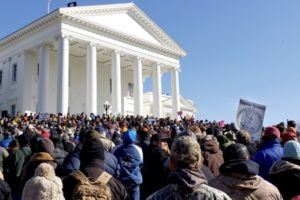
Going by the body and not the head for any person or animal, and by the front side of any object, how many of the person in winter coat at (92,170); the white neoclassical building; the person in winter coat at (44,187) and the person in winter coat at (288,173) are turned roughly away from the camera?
3

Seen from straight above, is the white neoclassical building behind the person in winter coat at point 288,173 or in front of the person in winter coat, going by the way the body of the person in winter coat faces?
in front

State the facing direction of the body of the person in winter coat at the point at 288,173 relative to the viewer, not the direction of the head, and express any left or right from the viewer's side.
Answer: facing away from the viewer

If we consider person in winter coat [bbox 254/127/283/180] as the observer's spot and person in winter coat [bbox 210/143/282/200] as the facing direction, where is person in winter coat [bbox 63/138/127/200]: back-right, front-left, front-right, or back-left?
front-right

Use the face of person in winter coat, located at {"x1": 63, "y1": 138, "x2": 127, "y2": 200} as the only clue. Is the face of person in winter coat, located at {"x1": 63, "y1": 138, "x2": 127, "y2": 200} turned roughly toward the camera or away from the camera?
away from the camera

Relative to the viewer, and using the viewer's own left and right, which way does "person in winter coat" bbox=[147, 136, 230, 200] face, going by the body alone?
facing away from the viewer

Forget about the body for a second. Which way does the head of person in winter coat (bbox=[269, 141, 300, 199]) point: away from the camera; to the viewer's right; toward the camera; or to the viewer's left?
away from the camera

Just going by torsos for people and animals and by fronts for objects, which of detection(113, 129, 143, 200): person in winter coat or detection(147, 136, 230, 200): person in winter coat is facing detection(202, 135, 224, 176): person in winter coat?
detection(147, 136, 230, 200): person in winter coat

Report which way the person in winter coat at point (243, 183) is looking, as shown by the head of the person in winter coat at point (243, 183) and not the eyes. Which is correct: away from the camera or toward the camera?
away from the camera

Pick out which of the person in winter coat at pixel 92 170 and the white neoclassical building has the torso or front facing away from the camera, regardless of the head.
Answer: the person in winter coat

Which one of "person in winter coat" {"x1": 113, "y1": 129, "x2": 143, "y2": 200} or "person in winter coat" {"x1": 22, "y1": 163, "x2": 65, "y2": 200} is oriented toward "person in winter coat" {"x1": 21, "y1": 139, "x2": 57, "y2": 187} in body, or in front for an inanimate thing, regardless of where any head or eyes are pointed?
"person in winter coat" {"x1": 22, "y1": 163, "x2": 65, "y2": 200}

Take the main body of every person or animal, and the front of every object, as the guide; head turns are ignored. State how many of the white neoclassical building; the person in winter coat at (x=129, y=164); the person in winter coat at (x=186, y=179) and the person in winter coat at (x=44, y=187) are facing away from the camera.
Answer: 3

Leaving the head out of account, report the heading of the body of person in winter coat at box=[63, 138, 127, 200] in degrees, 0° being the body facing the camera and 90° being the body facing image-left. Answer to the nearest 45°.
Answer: approximately 180°

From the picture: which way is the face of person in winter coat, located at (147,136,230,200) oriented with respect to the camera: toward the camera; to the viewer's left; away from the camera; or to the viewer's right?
away from the camera

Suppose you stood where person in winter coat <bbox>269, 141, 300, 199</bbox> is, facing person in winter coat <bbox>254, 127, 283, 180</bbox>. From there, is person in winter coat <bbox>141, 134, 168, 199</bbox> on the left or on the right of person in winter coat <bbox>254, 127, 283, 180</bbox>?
left
